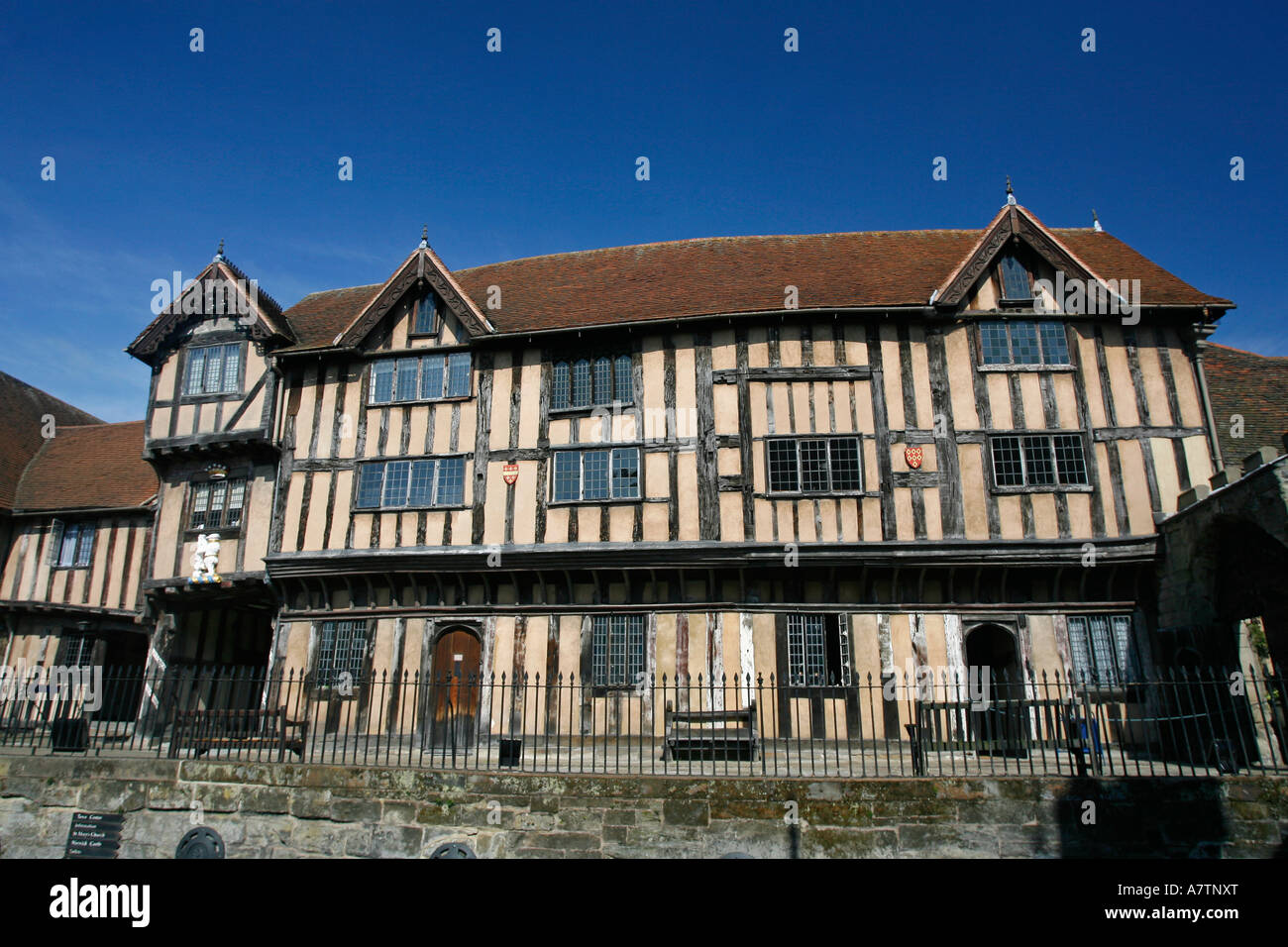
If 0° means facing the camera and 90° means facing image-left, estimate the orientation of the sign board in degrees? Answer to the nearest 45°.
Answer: approximately 0°

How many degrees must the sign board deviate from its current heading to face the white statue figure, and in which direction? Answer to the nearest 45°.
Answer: approximately 180°

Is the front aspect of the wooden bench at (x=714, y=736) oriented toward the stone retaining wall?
yes

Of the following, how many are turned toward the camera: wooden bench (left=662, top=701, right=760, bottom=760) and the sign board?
2

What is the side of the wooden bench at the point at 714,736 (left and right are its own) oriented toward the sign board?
right
